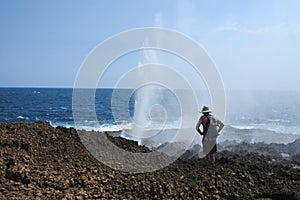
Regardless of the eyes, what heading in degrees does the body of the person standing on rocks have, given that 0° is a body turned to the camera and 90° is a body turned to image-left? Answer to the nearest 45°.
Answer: approximately 135°
